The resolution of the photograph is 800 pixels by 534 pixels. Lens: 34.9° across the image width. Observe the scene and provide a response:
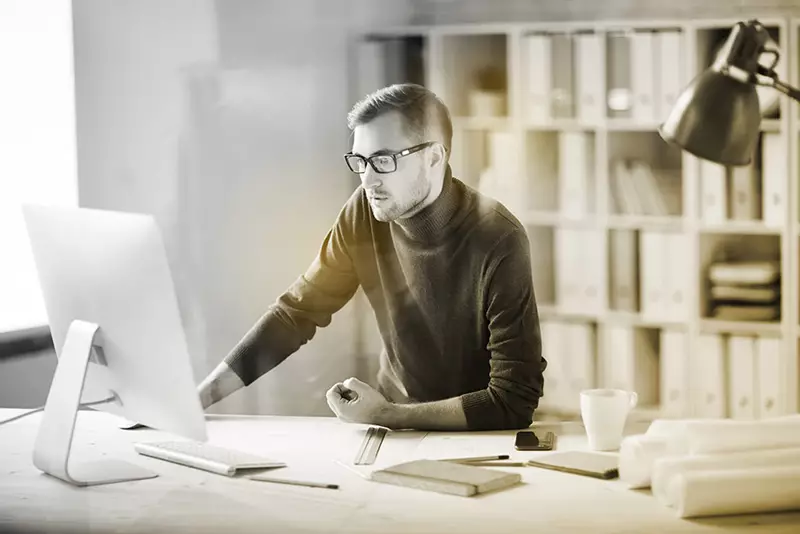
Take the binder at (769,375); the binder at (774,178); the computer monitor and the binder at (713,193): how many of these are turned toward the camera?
3

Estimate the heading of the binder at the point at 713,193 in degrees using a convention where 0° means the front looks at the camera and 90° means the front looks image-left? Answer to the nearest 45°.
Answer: approximately 0°

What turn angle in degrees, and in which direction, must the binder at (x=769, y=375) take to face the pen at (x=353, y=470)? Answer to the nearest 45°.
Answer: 0° — it already faces it
